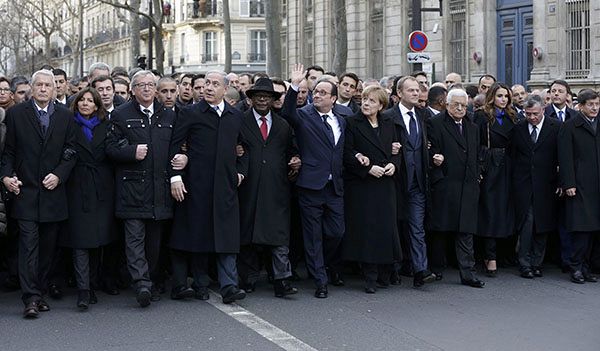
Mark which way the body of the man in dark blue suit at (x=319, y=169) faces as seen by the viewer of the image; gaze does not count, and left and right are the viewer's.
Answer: facing the viewer and to the right of the viewer

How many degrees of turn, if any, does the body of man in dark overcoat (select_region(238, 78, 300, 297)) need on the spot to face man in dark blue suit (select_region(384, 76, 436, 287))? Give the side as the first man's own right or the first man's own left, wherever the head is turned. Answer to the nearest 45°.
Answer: approximately 90° to the first man's own left

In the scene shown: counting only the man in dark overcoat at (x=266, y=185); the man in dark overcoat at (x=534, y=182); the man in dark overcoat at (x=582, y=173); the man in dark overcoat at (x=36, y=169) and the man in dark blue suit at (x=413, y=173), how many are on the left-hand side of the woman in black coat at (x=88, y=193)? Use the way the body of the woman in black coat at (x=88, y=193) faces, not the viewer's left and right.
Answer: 4

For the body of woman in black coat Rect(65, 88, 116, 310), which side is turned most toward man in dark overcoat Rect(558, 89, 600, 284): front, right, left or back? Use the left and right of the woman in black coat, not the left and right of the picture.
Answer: left

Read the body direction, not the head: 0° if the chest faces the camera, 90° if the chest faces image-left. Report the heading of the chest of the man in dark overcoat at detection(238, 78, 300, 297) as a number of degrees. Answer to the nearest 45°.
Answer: approximately 0°

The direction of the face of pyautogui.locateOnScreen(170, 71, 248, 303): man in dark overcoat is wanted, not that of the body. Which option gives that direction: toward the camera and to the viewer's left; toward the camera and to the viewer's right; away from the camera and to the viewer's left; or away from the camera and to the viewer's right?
toward the camera and to the viewer's left

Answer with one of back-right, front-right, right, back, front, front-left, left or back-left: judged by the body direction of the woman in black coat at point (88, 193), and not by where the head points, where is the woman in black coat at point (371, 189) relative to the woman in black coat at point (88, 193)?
left
